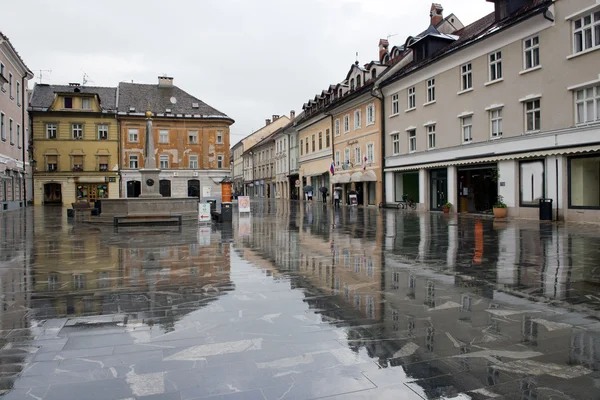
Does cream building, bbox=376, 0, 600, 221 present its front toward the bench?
yes

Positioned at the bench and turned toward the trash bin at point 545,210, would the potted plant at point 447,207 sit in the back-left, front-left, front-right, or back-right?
front-left
